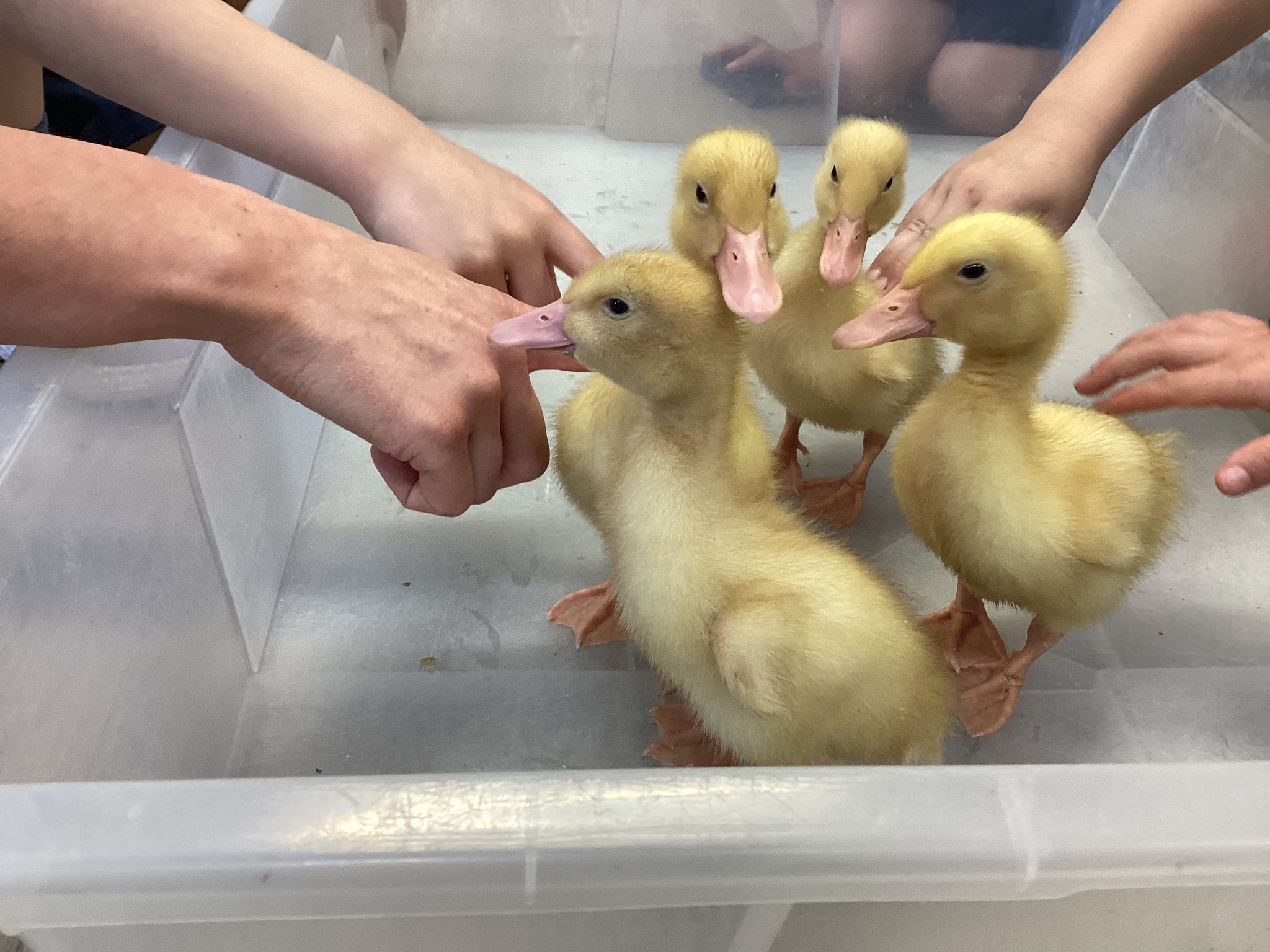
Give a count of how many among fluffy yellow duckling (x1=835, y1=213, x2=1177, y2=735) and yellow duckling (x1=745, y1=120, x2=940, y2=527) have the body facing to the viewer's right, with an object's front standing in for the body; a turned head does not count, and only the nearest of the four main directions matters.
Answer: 0

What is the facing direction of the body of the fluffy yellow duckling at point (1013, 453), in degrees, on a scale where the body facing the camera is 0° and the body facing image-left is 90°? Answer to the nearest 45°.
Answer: approximately 45°

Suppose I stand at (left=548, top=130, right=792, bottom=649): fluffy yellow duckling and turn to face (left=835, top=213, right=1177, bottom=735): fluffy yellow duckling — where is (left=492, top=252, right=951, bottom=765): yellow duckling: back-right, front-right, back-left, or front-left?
front-right

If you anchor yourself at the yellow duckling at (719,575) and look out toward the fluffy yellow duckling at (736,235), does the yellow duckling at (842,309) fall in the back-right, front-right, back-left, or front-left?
front-right

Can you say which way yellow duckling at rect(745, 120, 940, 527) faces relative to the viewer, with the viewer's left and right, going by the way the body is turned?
facing the viewer and to the left of the viewer

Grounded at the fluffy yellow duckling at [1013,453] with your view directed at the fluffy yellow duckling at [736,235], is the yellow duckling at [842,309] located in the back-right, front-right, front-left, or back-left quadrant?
front-right

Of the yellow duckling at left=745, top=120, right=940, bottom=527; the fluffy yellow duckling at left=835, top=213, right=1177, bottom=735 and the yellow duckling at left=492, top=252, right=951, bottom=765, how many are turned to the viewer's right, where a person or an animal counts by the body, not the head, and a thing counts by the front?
0

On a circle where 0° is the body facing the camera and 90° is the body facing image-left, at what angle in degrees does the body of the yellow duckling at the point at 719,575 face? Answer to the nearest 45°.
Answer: approximately 90°

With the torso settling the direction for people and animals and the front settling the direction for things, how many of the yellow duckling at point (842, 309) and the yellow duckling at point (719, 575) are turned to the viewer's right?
0
